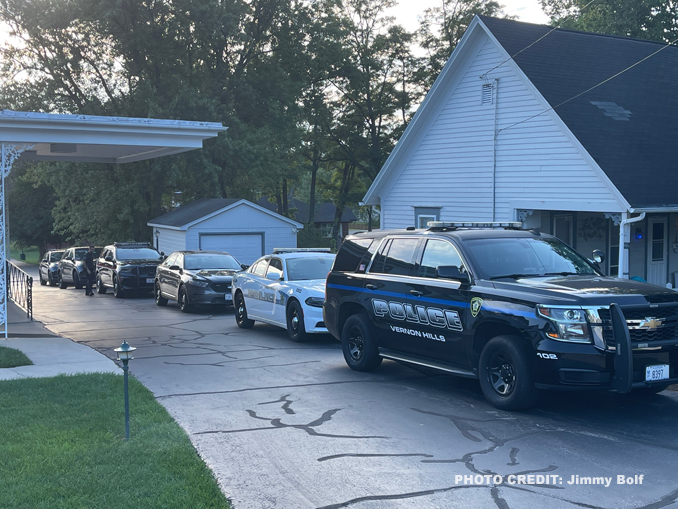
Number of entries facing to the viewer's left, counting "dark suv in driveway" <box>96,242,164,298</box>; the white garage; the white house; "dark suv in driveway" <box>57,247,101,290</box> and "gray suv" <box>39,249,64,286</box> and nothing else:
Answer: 0

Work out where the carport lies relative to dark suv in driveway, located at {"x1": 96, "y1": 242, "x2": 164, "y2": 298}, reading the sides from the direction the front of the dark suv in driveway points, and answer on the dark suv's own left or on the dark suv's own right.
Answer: on the dark suv's own right

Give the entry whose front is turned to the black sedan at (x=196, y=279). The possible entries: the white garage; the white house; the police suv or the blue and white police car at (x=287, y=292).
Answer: the white garage

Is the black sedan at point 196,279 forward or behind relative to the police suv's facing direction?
behind

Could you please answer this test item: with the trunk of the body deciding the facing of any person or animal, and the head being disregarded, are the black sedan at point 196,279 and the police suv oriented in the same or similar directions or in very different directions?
same or similar directions

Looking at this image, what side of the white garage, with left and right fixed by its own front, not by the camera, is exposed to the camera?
front

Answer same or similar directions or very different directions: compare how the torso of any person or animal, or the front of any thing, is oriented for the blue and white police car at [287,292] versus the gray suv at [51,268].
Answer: same or similar directions

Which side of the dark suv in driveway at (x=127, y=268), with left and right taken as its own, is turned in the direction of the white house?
front

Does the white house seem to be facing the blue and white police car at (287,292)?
no

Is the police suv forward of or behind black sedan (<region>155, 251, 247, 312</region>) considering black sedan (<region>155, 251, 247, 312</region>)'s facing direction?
forward

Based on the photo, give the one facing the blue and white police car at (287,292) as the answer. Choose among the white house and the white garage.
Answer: the white garage

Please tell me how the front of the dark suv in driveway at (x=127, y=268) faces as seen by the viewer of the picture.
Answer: facing the viewer and to the right of the viewer

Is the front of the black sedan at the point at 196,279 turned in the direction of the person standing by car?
no

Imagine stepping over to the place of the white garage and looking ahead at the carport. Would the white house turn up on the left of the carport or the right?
left

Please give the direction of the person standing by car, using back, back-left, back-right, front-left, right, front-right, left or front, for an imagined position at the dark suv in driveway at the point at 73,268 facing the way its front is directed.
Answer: front-right
